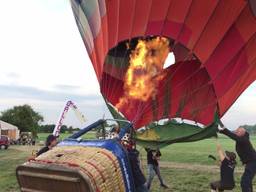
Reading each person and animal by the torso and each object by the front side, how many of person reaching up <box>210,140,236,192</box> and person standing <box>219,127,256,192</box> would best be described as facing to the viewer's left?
2

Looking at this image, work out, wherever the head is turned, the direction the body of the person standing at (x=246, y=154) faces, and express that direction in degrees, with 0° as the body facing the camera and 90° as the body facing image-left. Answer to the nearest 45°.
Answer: approximately 90°

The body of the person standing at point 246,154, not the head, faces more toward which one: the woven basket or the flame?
the flame

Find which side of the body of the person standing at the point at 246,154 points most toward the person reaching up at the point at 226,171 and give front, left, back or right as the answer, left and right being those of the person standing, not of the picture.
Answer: front

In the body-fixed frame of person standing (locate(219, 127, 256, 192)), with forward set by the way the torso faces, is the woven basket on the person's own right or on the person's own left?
on the person's own left

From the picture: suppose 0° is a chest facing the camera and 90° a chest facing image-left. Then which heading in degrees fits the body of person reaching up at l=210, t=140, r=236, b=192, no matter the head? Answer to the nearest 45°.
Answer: approximately 90°

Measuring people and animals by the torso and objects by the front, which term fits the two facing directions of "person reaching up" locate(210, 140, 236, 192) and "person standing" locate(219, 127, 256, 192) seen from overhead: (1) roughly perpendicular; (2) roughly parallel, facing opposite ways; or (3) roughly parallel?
roughly parallel

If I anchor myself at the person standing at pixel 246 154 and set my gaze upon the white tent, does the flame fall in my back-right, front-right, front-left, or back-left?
front-left
